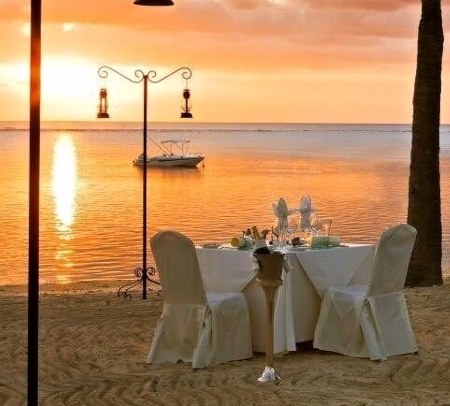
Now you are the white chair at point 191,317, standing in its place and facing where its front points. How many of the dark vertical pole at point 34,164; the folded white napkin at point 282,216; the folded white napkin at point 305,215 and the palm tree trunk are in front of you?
3

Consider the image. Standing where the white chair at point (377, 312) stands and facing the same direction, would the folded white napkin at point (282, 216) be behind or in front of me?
in front

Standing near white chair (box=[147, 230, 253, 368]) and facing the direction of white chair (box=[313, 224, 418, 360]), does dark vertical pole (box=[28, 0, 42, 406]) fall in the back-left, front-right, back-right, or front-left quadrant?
back-right

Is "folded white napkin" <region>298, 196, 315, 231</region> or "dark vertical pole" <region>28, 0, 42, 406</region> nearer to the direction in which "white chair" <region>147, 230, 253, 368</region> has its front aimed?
the folded white napkin

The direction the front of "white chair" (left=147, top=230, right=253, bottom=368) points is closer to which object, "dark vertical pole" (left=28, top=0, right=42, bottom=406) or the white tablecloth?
the white tablecloth

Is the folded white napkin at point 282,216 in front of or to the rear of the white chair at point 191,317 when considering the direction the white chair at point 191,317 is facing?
in front

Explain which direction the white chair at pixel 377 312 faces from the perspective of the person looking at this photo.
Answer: facing away from the viewer and to the left of the viewer

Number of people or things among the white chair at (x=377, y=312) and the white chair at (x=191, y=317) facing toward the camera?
0

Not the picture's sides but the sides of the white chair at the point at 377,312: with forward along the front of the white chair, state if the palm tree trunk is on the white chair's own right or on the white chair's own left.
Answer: on the white chair's own right

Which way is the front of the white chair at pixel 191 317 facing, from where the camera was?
facing away from the viewer and to the right of the viewer

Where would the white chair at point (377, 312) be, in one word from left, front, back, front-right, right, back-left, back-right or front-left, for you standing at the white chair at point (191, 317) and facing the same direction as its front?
front-right
